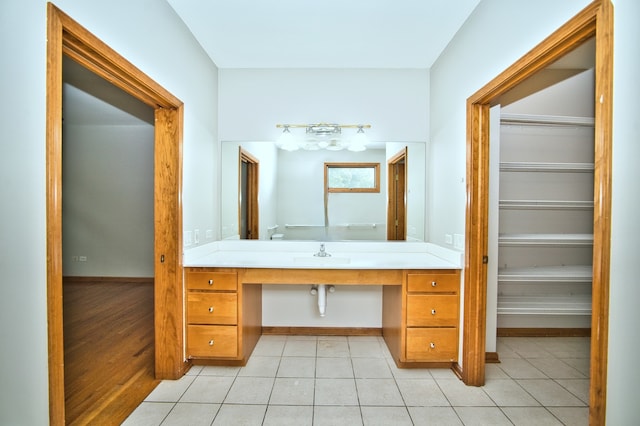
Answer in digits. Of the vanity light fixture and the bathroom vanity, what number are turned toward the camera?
2

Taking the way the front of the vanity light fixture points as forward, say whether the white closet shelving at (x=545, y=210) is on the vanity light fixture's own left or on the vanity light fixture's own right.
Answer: on the vanity light fixture's own left

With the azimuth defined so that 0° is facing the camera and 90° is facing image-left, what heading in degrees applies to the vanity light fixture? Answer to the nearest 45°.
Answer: approximately 0°

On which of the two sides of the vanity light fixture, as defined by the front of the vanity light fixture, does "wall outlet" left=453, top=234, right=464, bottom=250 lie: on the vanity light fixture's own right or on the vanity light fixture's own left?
on the vanity light fixture's own left
